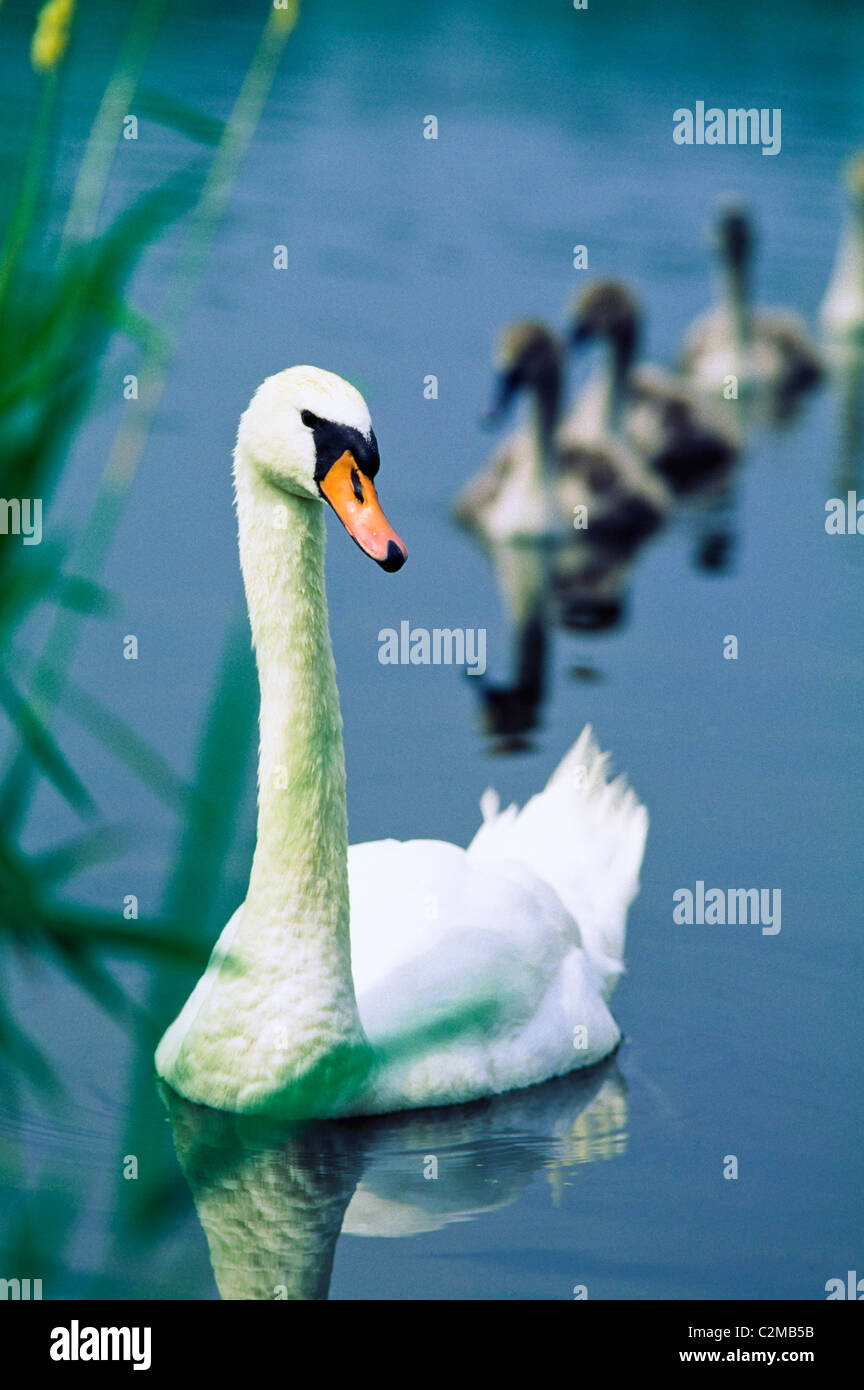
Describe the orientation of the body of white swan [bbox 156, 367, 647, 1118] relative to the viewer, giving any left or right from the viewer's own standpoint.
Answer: facing the viewer and to the left of the viewer
